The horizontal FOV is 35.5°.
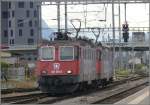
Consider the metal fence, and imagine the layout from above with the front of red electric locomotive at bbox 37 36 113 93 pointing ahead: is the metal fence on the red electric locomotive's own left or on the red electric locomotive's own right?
on the red electric locomotive's own right

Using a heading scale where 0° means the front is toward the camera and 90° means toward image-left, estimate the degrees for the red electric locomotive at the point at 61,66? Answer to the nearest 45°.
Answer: approximately 45°
